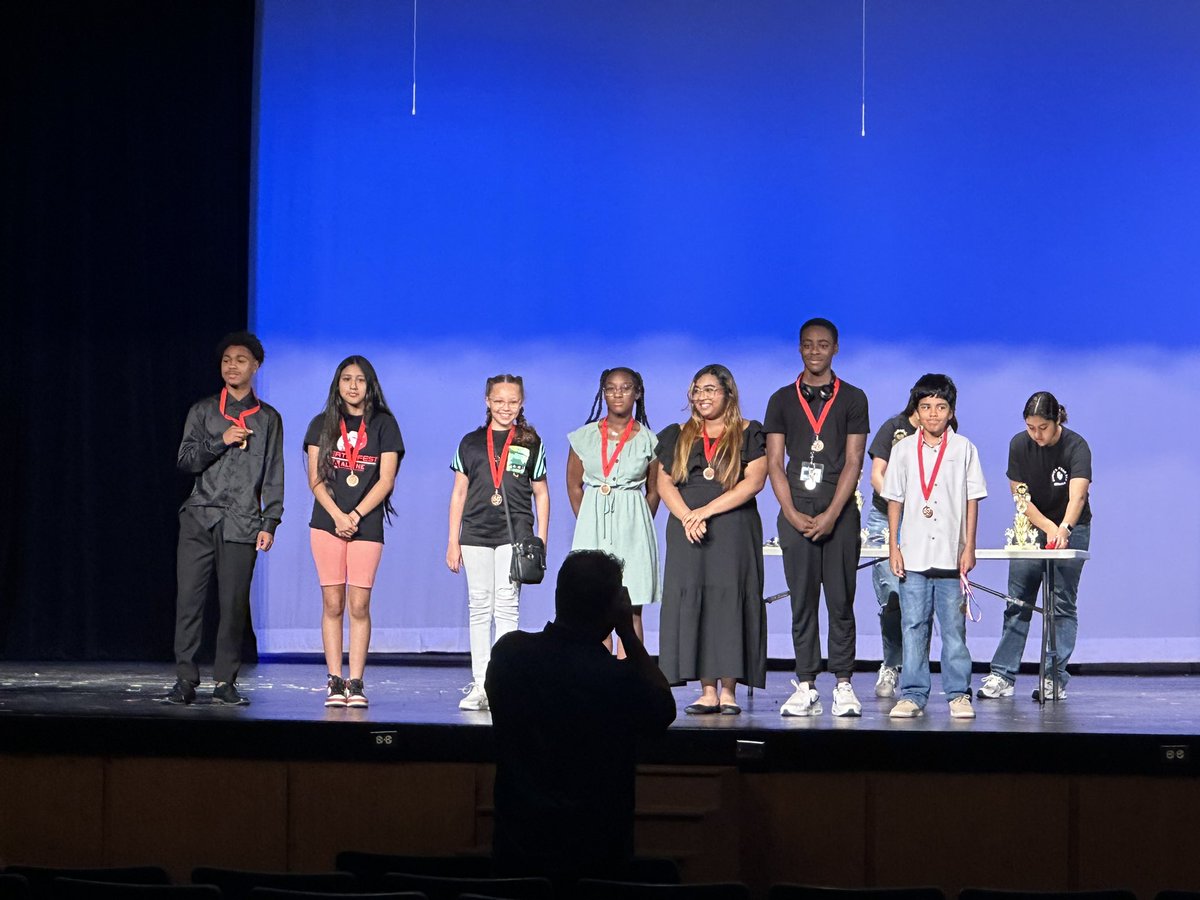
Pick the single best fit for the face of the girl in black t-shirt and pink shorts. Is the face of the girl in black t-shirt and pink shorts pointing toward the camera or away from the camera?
toward the camera

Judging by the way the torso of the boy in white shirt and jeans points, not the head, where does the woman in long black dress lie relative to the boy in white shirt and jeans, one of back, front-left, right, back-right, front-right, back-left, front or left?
right

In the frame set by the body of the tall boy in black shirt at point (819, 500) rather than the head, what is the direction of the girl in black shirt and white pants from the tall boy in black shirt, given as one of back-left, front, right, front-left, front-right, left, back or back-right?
right

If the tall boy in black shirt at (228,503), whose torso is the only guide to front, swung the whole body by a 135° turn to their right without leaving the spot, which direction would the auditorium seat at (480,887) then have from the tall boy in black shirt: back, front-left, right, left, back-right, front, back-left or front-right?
back-left

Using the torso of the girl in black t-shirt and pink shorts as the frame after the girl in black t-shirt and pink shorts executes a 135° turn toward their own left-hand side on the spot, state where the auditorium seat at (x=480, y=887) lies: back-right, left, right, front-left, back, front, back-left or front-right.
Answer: back-right

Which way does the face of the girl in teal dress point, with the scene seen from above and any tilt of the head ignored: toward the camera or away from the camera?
toward the camera

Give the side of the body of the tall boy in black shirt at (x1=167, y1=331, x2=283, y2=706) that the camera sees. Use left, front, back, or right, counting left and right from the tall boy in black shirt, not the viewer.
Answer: front

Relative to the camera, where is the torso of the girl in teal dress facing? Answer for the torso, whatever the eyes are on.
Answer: toward the camera

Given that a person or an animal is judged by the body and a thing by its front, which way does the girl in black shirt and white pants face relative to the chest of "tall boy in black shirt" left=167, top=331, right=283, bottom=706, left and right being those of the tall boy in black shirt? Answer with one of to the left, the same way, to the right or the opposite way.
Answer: the same way

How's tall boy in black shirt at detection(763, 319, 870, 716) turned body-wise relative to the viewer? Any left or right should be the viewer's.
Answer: facing the viewer

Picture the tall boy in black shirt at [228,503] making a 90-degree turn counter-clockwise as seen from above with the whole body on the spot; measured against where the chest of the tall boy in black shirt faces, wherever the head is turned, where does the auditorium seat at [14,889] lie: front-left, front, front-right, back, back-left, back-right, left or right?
right

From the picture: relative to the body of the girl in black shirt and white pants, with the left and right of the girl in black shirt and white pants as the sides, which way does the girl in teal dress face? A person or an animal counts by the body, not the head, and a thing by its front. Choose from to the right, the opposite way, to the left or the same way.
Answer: the same way

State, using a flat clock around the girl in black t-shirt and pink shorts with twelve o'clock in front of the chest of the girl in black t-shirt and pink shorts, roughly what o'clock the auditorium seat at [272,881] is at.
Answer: The auditorium seat is roughly at 12 o'clock from the girl in black t-shirt and pink shorts.

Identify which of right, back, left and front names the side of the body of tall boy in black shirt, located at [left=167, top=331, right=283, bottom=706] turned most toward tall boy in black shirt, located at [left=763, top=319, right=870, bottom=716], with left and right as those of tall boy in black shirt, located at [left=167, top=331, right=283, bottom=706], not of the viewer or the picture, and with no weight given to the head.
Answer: left

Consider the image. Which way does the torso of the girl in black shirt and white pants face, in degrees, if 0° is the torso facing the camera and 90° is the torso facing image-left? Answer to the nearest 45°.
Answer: approximately 0°

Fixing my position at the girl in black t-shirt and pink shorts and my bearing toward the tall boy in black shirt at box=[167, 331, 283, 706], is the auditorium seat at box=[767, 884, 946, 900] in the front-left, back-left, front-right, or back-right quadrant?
back-left

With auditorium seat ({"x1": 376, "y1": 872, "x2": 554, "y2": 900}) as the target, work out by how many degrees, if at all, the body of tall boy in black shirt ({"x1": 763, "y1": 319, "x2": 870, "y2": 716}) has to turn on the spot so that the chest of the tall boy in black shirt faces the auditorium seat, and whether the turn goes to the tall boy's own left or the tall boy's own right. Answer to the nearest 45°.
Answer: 0° — they already face it

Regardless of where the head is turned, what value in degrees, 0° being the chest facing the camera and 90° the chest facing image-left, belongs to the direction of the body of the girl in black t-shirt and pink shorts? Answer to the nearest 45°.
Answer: approximately 0°

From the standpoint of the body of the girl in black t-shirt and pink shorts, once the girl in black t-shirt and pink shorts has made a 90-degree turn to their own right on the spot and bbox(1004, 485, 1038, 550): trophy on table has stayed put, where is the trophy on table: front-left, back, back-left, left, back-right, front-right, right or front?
back

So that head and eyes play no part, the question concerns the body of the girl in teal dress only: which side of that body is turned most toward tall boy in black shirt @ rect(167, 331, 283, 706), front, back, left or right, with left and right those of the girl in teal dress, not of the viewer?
right
